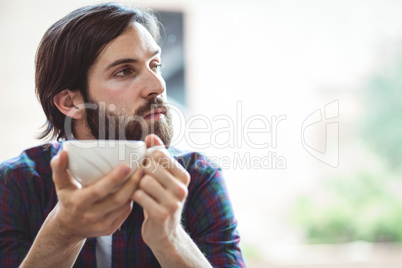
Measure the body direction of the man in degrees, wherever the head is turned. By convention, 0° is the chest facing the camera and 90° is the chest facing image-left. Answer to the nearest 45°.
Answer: approximately 0°
